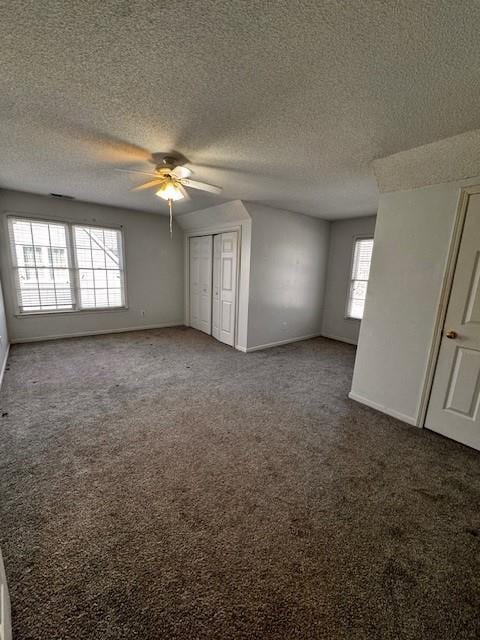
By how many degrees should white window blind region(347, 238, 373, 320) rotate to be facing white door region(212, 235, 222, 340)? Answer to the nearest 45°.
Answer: approximately 45° to its right

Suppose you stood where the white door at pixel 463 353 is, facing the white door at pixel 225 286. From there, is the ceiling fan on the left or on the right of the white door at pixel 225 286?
left

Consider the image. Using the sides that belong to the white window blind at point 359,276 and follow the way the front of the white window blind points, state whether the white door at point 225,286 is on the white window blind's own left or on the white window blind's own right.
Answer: on the white window blind's own right

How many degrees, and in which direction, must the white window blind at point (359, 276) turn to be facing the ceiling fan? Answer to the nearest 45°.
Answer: approximately 45° to its right
